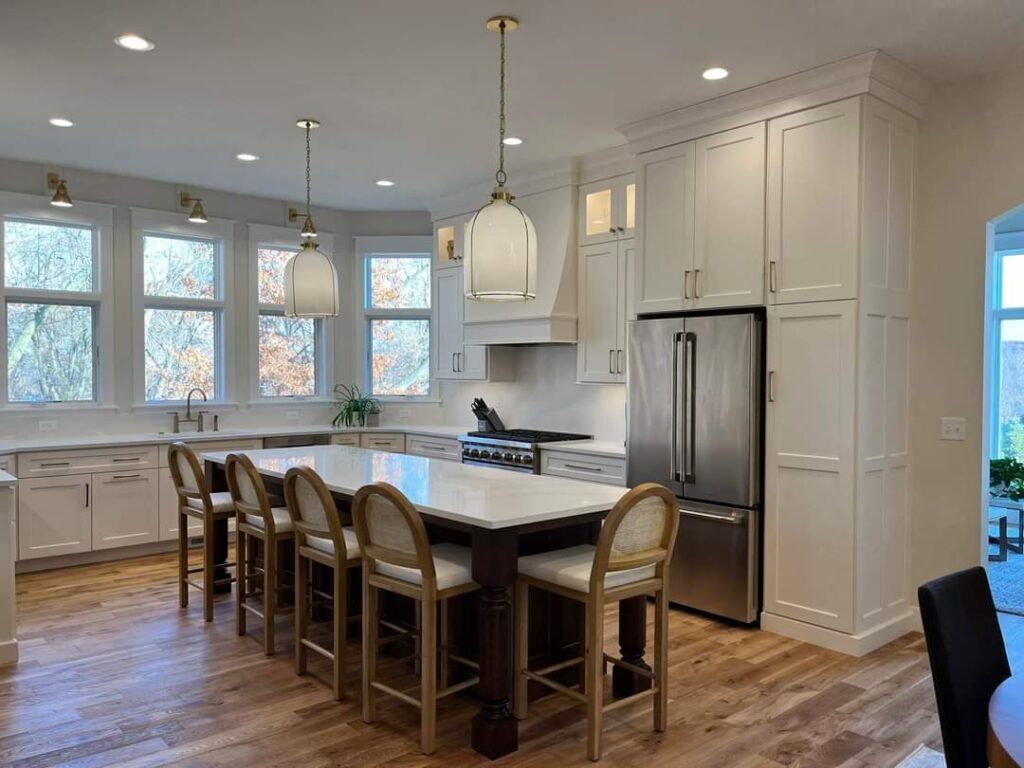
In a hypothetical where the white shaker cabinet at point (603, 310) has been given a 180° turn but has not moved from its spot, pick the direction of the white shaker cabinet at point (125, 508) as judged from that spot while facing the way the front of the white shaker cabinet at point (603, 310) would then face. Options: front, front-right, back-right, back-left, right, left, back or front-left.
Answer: back-left

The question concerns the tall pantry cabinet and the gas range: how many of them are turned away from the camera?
0

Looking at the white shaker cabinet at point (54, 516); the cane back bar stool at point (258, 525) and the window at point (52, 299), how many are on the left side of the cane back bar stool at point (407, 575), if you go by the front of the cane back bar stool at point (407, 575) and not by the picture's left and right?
3

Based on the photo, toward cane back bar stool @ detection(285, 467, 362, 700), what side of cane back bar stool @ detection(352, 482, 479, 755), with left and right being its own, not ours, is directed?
left

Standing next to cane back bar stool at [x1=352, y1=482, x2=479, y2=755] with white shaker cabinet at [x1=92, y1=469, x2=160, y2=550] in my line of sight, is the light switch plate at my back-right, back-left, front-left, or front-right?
back-right

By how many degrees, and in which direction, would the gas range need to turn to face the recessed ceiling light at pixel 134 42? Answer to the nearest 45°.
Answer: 0° — it already faces it

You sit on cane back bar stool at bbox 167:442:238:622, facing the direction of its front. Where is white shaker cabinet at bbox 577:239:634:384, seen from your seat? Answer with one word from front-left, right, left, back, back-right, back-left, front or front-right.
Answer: front-right

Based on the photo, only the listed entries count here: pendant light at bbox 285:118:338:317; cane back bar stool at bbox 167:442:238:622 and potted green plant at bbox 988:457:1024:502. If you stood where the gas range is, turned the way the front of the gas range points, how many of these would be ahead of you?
2

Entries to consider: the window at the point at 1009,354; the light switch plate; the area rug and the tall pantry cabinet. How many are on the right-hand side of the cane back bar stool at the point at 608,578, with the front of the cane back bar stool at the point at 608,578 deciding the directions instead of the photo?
4

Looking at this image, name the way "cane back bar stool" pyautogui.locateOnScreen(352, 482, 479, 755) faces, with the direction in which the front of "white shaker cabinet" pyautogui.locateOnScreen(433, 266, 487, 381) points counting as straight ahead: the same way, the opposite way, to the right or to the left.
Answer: the opposite way

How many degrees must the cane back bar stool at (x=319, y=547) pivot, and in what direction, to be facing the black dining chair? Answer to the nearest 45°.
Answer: approximately 90° to its right

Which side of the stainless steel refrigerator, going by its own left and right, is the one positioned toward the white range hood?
right

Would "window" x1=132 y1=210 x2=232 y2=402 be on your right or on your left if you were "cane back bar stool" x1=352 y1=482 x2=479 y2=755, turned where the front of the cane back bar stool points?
on your left

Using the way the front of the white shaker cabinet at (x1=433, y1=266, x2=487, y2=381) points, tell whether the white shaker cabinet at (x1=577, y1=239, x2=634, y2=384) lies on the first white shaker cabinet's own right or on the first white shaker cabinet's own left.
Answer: on the first white shaker cabinet's own left

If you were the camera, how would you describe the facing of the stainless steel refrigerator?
facing the viewer and to the left of the viewer
